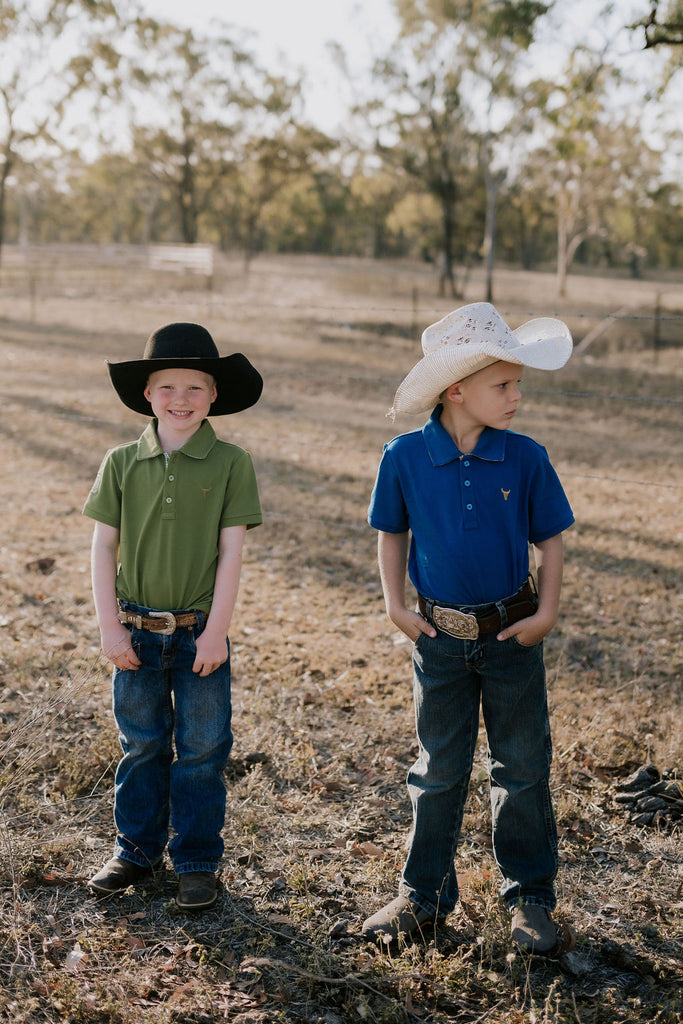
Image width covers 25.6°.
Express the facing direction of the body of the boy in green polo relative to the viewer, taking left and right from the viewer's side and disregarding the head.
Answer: facing the viewer

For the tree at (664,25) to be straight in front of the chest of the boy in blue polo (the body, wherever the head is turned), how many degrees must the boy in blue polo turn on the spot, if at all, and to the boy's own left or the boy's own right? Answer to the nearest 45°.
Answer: approximately 180°

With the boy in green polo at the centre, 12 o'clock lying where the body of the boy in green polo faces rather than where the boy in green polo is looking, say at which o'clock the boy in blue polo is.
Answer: The boy in blue polo is roughly at 10 o'clock from the boy in green polo.

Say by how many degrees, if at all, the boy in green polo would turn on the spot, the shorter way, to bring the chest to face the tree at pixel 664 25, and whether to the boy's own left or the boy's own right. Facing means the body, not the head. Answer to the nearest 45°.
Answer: approximately 135° to the boy's own left

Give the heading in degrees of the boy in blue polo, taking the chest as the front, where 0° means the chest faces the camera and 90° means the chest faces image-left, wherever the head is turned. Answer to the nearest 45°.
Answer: approximately 0°

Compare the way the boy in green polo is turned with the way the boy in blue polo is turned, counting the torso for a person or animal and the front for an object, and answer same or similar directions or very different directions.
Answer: same or similar directions

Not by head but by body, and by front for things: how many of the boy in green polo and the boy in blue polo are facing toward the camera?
2

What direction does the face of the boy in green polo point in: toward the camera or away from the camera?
toward the camera

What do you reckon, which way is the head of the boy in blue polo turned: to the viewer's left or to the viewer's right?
to the viewer's right

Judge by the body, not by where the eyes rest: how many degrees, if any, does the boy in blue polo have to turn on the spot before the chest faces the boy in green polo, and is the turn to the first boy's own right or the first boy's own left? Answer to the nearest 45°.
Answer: approximately 90° to the first boy's own right
